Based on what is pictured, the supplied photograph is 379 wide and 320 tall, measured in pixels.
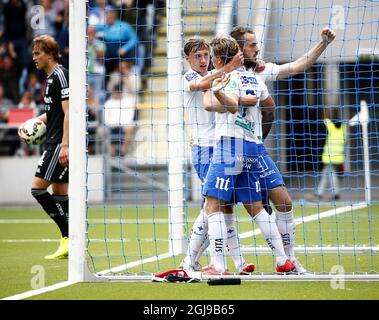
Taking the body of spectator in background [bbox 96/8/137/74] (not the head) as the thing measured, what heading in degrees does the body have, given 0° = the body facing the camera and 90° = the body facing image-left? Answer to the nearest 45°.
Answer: approximately 45°

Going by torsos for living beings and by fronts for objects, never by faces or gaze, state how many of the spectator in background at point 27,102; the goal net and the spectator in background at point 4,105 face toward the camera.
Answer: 2

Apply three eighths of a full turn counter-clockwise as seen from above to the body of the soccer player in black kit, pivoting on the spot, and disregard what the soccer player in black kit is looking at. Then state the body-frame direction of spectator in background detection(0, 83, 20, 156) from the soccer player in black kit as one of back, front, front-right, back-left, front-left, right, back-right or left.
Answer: back-left

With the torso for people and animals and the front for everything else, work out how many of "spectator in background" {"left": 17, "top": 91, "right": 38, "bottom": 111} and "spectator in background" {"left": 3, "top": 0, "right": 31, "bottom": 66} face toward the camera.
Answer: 2
